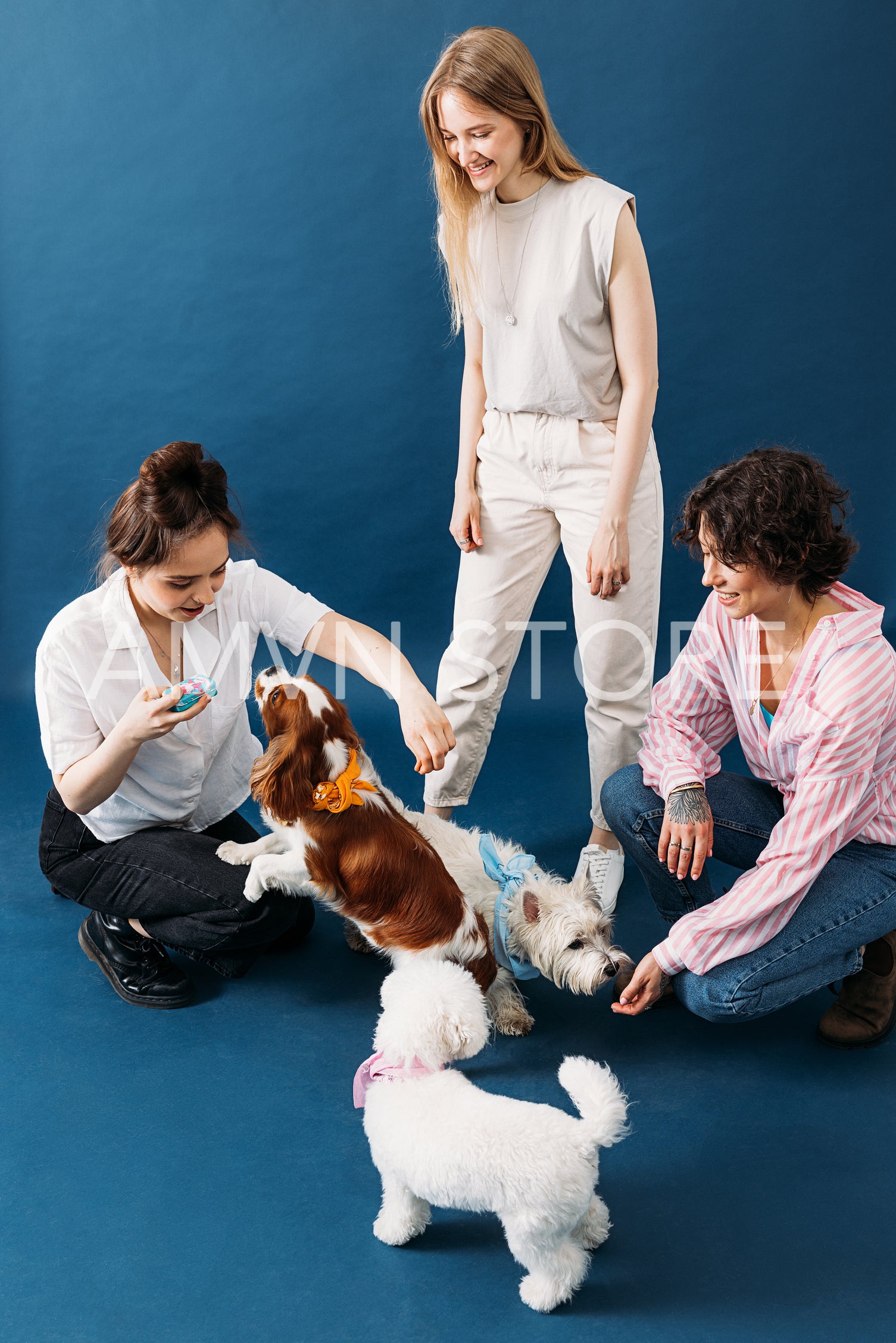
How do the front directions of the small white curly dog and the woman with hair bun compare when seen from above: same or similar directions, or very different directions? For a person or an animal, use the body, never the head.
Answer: very different directions

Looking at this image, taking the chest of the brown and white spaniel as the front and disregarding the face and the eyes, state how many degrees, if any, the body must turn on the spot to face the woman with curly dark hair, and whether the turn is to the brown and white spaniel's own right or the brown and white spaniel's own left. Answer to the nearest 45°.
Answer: approximately 180°

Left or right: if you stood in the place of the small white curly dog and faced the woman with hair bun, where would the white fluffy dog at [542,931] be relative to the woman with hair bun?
right

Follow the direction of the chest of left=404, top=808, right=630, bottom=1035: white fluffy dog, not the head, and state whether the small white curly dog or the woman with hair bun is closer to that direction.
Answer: the small white curly dog

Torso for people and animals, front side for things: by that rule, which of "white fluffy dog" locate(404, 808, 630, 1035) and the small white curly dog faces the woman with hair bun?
the small white curly dog

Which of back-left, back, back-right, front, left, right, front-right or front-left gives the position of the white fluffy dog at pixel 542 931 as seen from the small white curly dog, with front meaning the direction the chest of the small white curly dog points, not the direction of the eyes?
front-right

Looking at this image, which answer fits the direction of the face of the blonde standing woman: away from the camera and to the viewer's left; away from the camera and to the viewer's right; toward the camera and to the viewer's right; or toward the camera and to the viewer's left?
toward the camera and to the viewer's left

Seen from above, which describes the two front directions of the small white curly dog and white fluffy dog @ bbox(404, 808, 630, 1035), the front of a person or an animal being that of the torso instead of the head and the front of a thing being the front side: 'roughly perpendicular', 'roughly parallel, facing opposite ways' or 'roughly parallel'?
roughly parallel, facing opposite ways

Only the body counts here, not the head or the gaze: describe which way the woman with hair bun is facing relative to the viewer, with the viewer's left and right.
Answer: facing the viewer and to the right of the viewer

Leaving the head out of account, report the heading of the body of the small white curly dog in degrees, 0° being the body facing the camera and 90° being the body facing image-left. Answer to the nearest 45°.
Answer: approximately 135°

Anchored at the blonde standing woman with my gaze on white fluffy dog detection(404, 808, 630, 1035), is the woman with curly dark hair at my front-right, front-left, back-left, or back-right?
front-left

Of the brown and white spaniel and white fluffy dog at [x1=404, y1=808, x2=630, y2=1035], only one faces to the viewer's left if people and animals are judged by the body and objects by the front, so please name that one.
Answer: the brown and white spaniel

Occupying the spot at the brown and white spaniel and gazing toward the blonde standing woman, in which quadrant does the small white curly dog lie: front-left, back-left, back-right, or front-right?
back-right

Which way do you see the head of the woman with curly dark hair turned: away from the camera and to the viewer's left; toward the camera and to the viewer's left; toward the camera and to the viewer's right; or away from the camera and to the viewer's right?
toward the camera and to the viewer's left

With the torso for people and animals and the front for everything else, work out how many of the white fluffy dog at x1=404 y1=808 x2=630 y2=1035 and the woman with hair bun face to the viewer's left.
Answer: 0

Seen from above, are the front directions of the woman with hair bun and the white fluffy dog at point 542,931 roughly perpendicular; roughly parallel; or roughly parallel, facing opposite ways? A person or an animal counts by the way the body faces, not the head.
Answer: roughly parallel

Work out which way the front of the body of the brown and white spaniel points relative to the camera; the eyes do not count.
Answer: to the viewer's left

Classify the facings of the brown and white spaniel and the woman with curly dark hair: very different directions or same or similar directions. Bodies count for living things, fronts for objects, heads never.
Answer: same or similar directions
